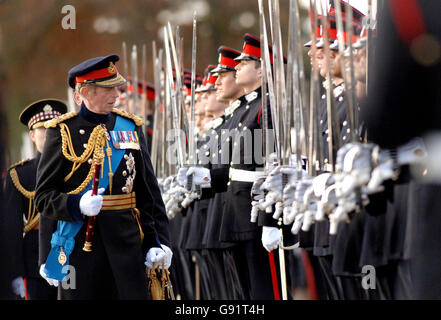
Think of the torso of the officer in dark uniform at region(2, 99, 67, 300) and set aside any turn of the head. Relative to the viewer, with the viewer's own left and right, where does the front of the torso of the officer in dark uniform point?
facing the viewer and to the right of the viewer

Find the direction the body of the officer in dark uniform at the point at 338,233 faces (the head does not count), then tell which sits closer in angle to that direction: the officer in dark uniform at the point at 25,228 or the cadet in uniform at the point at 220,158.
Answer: the officer in dark uniform

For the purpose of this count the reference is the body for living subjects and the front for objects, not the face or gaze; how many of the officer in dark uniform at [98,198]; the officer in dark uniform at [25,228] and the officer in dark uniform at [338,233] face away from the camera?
0

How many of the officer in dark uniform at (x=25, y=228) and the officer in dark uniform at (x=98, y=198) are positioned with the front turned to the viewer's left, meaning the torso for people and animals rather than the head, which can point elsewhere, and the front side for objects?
0

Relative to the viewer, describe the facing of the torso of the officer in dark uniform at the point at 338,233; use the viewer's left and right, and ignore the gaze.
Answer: facing the viewer and to the left of the viewer

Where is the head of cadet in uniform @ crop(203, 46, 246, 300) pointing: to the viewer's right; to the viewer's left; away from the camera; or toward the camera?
to the viewer's left

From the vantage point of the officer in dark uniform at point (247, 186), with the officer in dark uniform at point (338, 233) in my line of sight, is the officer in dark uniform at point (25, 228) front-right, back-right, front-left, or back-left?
back-right

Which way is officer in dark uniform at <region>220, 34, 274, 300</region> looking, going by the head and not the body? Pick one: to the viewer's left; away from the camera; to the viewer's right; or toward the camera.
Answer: to the viewer's left

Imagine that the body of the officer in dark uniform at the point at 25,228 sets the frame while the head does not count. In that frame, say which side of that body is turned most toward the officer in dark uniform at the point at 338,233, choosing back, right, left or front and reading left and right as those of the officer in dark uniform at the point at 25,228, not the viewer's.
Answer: front

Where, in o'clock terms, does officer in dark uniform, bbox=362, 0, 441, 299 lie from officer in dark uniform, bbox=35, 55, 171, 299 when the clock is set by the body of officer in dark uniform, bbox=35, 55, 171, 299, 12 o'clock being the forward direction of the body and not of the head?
officer in dark uniform, bbox=362, 0, 441, 299 is roughly at 12 o'clock from officer in dark uniform, bbox=35, 55, 171, 299.

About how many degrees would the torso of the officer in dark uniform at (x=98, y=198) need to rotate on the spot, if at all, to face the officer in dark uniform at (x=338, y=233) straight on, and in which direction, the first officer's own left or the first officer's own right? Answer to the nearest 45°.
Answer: approximately 45° to the first officer's own left

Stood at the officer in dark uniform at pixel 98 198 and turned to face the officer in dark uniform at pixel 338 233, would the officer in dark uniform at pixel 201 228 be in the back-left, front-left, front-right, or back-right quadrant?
front-left
